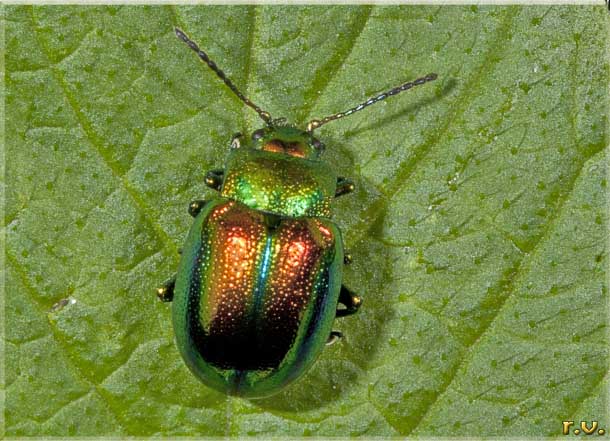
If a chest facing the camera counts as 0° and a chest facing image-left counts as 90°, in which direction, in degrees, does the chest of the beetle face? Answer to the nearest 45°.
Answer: approximately 180°
